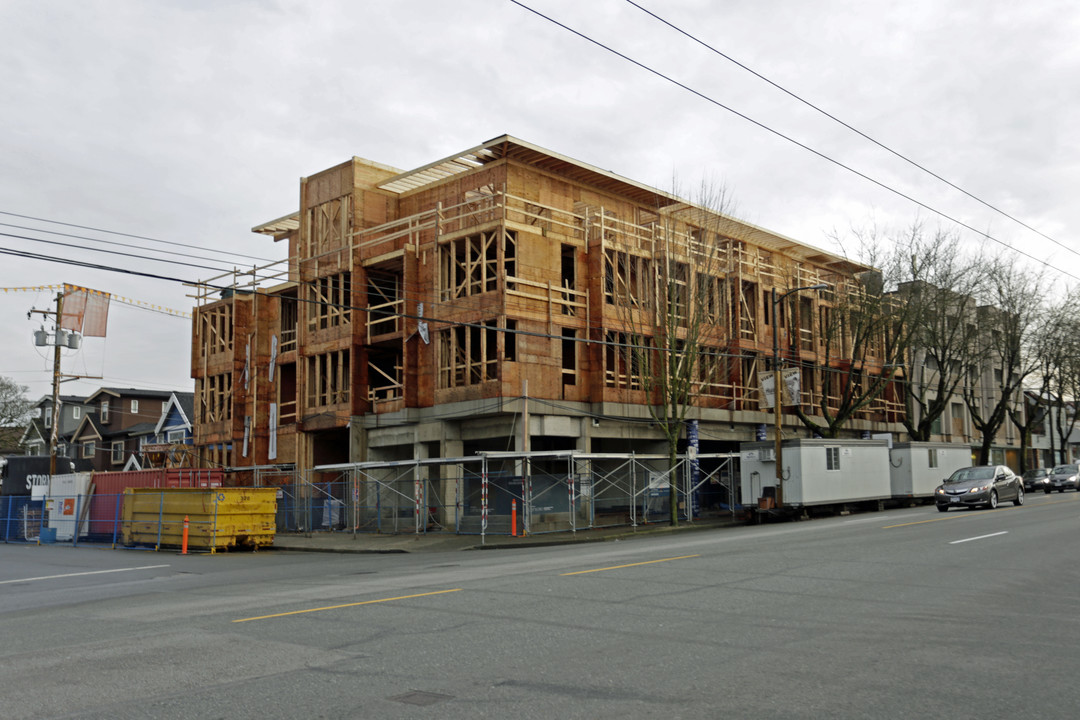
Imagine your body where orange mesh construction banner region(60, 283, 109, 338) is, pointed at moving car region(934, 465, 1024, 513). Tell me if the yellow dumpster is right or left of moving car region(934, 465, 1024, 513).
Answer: right

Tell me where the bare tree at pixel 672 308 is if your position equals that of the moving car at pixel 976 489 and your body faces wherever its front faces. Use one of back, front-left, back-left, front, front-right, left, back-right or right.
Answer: front-right

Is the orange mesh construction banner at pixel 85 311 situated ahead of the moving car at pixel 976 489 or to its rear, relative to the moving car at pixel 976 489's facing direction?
ahead

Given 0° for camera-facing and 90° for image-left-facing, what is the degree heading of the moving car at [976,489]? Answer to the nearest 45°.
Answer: approximately 45°

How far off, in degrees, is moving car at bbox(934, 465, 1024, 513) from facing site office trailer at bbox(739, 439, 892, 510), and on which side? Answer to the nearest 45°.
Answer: approximately 45° to its right

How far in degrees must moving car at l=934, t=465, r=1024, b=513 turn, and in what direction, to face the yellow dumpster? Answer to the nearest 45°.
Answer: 0° — it already faces it
